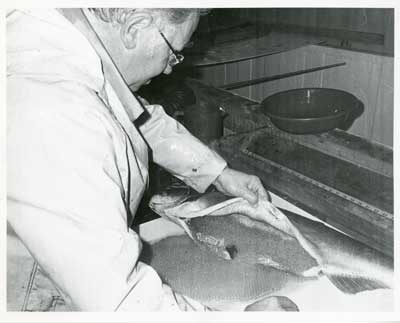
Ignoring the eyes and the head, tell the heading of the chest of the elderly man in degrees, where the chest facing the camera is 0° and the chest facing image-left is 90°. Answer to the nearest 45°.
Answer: approximately 270°

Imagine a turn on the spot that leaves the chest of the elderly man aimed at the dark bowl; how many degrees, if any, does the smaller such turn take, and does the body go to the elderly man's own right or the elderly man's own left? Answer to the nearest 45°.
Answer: approximately 45° to the elderly man's own left

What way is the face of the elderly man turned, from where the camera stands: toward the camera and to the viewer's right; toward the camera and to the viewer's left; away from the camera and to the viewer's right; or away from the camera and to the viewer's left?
away from the camera and to the viewer's right

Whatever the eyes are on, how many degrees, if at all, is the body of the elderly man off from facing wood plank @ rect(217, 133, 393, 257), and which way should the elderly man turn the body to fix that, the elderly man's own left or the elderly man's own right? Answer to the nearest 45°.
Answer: approximately 45° to the elderly man's own left

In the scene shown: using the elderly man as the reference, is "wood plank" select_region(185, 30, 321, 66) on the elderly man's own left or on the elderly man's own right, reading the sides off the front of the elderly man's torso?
on the elderly man's own left

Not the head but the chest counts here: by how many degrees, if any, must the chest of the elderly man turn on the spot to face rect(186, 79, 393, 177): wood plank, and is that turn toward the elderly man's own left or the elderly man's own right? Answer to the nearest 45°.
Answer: approximately 45° to the elderly man's own left
